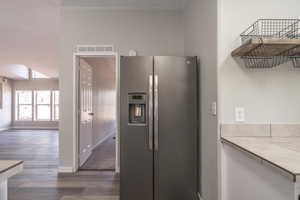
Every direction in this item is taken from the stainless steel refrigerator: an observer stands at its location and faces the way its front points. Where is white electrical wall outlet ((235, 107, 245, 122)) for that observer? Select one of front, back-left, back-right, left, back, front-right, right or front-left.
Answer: front-left

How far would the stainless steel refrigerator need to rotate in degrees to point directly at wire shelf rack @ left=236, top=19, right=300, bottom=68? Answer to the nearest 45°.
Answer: approximately 45° to its left

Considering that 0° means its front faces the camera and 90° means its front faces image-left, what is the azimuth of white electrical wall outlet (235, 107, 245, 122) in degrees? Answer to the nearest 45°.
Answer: approximately 0°

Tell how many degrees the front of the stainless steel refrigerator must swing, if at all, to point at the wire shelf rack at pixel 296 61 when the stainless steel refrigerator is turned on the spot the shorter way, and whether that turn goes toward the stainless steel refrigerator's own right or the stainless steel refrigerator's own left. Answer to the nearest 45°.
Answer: approximately 45° to the stainless steel refrigerator's own left

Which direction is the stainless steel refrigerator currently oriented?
toward the camera

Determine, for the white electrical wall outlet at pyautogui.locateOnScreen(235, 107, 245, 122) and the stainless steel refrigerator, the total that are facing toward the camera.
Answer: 2

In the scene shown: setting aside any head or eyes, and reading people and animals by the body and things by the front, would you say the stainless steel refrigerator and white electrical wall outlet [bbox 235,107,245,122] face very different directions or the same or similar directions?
same or similar directions
